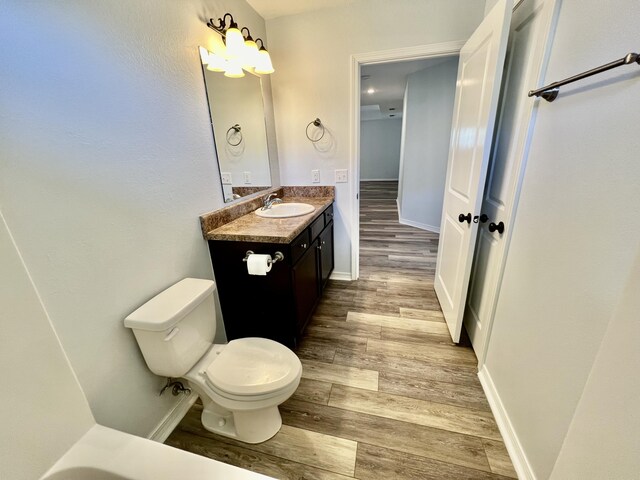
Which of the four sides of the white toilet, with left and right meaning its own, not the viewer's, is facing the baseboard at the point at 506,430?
front

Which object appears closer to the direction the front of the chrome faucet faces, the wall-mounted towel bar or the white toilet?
the wall-mounted towel bar

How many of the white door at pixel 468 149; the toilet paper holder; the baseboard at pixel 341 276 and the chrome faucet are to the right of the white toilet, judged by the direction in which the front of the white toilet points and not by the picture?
0

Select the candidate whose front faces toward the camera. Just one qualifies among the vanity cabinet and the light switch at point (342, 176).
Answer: the light switch

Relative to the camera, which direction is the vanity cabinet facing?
to the viewer's right

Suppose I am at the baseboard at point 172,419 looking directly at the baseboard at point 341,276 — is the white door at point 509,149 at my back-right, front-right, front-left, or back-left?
front-right

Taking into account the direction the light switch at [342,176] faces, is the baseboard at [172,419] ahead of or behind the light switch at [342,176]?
ahead

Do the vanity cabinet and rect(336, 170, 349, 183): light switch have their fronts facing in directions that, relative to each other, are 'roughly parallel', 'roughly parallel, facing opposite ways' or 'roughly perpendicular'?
roughly perpendicular

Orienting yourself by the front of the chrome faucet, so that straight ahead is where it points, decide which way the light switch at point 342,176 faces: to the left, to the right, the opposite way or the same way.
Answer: to the right

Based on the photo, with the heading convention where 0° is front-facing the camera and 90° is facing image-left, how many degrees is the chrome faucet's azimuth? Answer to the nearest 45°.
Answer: approximately 270°

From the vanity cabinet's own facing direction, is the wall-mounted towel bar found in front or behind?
in front

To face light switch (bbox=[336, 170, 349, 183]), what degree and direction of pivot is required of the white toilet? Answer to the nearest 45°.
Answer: approximately 90° to its left

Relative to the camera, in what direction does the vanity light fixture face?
facing the viewer and to the right of the viewer

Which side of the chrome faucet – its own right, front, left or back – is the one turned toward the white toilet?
right

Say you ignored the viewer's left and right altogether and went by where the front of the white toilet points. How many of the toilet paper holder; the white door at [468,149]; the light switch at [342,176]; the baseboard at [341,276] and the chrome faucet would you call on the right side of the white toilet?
0

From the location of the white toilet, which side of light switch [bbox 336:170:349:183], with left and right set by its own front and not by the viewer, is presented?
front

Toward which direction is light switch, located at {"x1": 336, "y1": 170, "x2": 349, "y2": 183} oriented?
toward the camera

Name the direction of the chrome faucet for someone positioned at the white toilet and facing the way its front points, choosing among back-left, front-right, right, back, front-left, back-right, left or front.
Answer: left

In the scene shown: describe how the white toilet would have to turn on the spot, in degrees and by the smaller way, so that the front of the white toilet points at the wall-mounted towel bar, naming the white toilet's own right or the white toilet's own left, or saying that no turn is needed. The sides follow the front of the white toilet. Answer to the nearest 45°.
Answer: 0° — it already faces it

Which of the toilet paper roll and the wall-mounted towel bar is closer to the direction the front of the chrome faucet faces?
the wall-mounted towel bar
